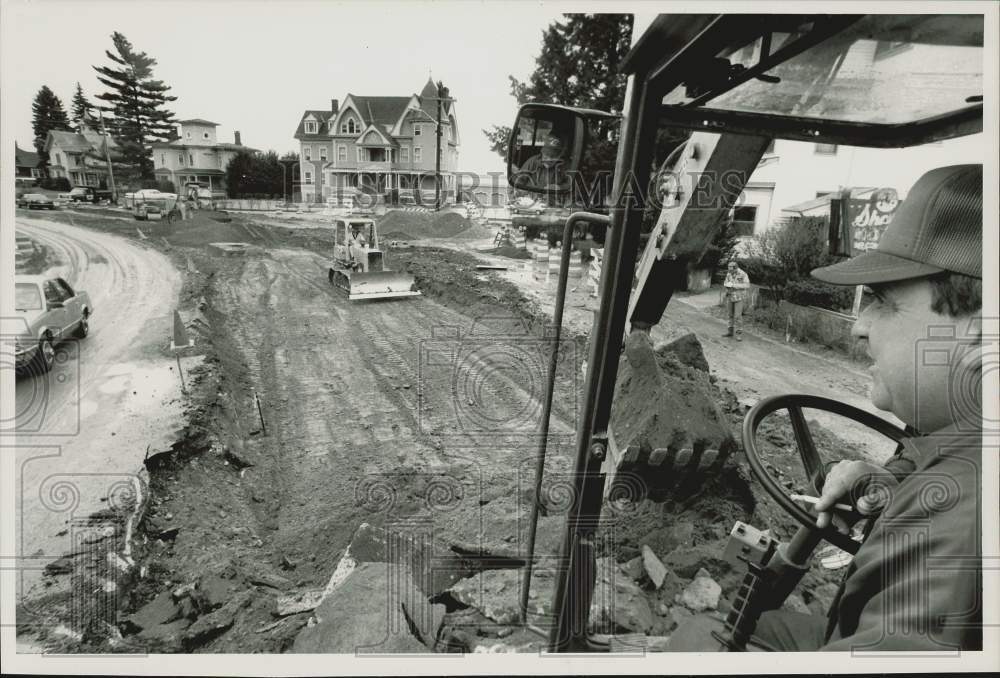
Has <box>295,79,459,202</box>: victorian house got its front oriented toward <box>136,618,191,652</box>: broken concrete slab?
yes

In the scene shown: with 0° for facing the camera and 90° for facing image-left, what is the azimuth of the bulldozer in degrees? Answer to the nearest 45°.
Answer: approximately 315°

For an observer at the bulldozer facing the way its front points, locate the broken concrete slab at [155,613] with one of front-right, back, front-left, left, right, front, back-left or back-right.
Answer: front-right

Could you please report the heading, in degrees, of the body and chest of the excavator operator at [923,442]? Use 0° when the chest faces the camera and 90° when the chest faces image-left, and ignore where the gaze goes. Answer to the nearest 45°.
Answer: approximately 90°

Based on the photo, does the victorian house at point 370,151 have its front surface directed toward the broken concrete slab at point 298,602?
yes

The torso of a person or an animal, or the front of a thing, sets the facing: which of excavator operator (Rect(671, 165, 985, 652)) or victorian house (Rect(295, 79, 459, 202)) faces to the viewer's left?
the excavator operator

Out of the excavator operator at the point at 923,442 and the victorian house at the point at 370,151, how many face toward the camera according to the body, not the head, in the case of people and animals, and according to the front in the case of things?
1
